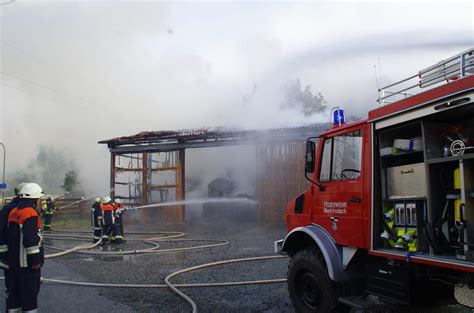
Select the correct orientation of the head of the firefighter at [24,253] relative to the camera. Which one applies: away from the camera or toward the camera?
away from the camera

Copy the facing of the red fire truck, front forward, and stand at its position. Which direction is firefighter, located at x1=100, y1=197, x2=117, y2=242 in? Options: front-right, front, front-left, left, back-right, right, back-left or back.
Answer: front

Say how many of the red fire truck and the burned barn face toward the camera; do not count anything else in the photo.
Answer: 1

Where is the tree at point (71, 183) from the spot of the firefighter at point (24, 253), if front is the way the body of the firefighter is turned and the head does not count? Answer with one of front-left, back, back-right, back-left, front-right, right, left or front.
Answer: front-left

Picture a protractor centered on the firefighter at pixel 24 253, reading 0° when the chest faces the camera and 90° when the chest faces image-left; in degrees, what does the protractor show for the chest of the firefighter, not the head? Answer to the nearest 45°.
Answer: approximately 225°

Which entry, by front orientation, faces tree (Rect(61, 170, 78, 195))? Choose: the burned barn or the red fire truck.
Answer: the red fire truck

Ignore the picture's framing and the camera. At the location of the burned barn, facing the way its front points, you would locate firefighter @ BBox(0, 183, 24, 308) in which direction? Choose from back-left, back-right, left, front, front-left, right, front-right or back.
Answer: front

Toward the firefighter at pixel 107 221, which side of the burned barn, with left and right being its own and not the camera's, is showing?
front

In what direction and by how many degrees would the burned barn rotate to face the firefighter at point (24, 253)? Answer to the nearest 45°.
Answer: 0° — it already faces them

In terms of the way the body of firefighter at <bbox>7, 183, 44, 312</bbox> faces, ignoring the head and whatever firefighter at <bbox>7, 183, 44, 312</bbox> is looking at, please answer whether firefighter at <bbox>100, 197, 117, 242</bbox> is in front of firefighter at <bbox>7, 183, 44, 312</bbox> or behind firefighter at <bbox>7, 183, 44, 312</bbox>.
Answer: in front

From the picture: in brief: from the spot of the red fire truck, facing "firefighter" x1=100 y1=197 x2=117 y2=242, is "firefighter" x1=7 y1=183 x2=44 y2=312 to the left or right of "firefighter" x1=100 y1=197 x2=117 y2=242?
left

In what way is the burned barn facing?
toward the camera
